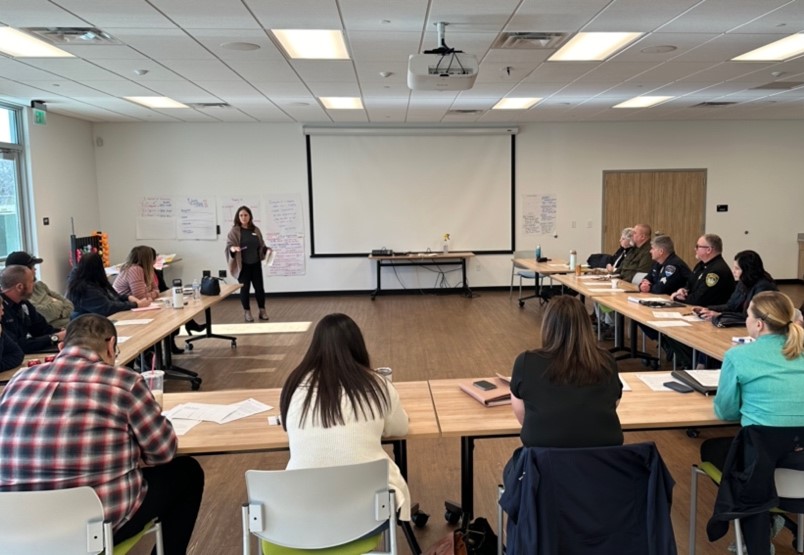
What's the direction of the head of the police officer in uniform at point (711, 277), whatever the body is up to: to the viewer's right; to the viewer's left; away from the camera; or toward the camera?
to the viewer's left

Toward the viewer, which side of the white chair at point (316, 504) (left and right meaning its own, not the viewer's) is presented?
back

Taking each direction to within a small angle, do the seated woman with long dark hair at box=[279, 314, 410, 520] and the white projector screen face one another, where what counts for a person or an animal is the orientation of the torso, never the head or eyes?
yes

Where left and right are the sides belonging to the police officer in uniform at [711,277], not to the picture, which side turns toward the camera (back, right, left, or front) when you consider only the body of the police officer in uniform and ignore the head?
left

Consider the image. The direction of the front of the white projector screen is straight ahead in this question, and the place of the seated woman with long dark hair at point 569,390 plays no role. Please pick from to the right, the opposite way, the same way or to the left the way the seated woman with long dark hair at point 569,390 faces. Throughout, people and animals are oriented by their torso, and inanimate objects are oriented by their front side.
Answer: the opposite way

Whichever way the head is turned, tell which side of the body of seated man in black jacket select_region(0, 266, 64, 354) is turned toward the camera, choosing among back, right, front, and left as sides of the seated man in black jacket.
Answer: right

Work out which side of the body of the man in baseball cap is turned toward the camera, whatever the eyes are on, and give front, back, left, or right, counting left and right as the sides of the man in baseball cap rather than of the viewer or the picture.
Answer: right

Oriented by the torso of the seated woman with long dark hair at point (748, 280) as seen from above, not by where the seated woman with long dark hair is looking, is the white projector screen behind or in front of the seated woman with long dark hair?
in front

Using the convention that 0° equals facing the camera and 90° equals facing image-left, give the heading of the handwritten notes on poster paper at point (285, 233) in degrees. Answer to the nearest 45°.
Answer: approximately 0°

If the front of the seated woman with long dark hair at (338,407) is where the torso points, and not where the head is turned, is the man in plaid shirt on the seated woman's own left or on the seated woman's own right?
on the seated woman's own left

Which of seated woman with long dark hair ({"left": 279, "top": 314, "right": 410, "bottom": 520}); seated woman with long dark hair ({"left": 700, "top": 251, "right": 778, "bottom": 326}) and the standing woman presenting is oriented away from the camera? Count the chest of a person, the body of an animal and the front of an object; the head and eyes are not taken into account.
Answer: seated woman with long dark hair ({"left": 279, "top": 314, "right": 410, "bottom": 520})

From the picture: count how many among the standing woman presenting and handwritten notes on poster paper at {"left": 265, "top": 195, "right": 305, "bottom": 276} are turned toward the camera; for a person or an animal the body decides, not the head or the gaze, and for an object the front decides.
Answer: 2

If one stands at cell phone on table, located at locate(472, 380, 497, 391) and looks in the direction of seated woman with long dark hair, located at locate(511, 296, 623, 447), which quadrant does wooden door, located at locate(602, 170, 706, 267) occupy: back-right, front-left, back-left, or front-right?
back-left

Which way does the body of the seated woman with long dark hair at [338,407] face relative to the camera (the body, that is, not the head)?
away from the camera

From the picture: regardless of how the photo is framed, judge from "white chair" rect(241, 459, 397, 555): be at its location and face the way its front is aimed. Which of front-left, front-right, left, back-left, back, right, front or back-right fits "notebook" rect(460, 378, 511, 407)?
front-right
